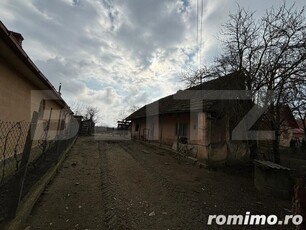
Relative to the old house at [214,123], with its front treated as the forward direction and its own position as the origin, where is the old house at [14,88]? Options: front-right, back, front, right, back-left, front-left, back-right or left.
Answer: front

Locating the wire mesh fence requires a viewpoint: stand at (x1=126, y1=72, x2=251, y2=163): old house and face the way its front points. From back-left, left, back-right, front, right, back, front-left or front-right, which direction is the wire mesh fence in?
front

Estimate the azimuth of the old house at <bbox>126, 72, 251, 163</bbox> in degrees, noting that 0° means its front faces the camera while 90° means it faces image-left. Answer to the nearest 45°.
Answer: approximately 45°
